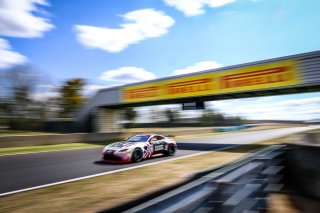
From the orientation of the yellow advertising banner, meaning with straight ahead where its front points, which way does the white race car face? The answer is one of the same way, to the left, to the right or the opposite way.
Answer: the same way

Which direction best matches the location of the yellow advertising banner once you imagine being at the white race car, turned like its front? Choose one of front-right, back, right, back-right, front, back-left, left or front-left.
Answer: back

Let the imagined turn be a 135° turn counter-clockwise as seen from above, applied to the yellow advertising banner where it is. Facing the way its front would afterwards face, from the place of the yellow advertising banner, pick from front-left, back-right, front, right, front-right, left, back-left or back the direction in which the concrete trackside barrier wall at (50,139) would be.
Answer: back

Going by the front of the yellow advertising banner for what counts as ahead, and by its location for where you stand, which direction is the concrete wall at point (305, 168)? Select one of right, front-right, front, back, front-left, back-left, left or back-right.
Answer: front-left

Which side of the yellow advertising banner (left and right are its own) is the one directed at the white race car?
front

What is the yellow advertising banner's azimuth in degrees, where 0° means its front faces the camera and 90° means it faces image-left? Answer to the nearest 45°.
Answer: approximately 45°

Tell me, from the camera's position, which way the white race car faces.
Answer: facing the viewer and to the left of the viewer

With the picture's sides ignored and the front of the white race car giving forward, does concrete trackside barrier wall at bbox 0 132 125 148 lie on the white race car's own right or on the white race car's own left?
on the white race car's own right

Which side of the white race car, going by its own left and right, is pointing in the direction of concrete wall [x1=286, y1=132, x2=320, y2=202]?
left

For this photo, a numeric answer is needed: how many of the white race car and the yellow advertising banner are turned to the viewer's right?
0

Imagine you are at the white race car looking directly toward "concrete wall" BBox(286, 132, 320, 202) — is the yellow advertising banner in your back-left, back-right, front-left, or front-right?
back-left
